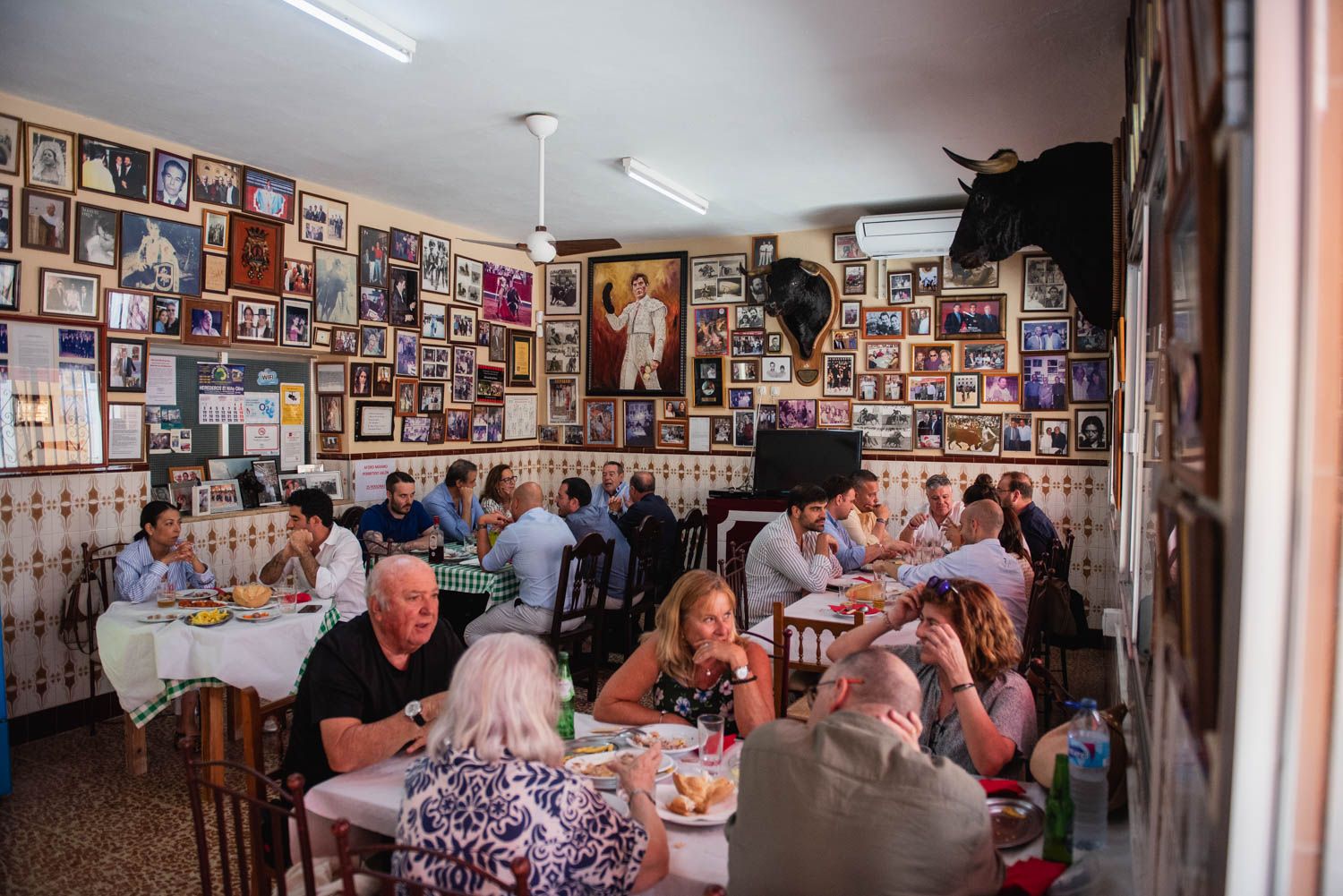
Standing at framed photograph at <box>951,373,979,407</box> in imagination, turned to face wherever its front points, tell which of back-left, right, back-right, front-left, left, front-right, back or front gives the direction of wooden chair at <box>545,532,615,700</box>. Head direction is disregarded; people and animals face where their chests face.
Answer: front-right

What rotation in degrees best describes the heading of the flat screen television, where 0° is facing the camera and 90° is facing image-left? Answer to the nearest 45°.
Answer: approximately 0°

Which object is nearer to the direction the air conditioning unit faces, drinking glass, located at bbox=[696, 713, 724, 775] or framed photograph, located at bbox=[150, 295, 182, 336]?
the drinking glass

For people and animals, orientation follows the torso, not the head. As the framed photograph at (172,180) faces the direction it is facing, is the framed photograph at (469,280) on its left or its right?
on its left

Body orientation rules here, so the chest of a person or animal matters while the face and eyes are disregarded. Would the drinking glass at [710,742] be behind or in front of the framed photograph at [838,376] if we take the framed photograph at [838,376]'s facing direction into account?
in front

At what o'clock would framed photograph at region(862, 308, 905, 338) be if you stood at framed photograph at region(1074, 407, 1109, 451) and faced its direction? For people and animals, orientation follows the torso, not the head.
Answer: framed photograph at region(862, 308, 905, 338) is roughly at 3 o'clock from framed photograph at region(1074, 407, 1109, 451).

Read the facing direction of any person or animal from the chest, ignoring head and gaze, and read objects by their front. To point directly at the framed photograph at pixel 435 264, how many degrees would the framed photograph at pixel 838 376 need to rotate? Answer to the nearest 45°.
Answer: approximately 90° to its right

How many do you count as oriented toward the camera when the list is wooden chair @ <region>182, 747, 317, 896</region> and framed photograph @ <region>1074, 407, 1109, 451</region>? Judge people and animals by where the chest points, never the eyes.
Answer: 1

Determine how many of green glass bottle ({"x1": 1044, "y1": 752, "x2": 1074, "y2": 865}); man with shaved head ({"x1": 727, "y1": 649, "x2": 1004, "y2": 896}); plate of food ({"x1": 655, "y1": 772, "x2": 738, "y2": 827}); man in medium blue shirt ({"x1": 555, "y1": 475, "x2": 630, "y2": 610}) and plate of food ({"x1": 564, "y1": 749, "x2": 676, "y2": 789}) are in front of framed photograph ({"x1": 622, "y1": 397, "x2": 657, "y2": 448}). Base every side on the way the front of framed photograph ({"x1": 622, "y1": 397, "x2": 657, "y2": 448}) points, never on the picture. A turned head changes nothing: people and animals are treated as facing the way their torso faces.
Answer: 5

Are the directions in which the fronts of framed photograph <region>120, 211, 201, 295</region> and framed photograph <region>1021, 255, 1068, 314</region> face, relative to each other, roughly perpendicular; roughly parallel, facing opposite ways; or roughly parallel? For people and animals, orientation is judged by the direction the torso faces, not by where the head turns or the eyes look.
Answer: roughly perpendicular

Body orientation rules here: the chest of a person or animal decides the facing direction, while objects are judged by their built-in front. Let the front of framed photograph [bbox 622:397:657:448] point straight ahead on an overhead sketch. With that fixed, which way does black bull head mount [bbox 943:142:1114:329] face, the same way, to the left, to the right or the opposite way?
to the right

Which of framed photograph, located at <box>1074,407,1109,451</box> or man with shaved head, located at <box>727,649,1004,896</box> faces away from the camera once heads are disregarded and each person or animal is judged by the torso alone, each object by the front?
the man with shaved head

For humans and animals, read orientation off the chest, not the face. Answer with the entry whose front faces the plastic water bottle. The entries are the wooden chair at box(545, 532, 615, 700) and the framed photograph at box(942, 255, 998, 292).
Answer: the framed photograph

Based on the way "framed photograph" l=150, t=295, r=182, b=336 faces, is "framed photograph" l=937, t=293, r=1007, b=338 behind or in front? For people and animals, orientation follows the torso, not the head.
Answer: in front

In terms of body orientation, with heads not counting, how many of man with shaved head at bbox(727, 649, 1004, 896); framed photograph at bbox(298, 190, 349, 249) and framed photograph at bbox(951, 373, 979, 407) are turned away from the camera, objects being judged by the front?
1
